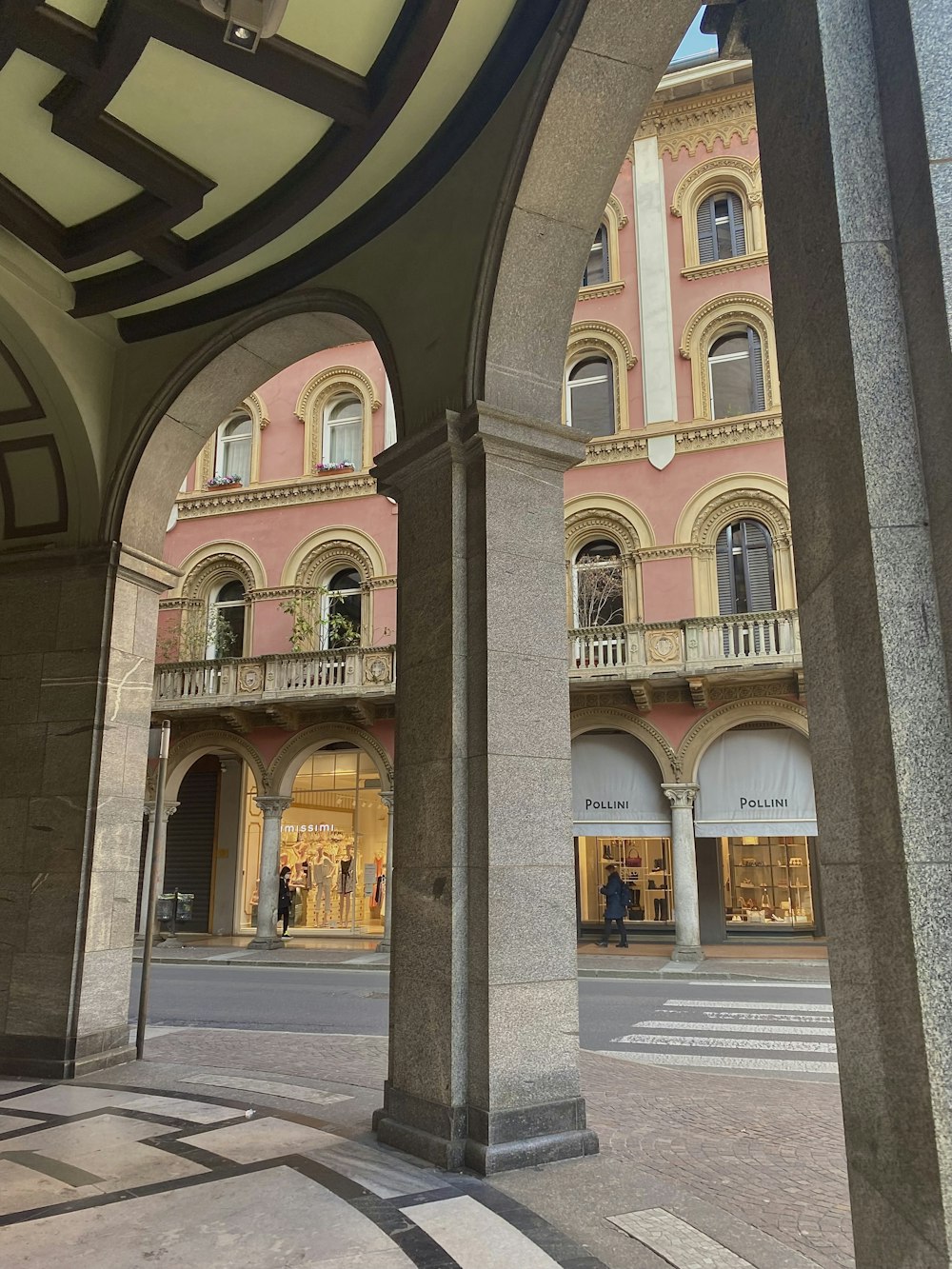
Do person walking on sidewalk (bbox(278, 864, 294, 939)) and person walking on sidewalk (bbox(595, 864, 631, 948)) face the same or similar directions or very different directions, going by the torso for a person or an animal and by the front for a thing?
very different directions

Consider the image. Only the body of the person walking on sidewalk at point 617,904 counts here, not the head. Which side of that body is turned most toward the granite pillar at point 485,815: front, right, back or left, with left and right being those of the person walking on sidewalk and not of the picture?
left

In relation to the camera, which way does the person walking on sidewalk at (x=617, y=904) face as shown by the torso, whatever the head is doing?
to the viewer's left

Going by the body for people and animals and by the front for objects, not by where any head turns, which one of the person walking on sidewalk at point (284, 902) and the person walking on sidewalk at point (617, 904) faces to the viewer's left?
the person walking on sidewalk at point (617, 904)

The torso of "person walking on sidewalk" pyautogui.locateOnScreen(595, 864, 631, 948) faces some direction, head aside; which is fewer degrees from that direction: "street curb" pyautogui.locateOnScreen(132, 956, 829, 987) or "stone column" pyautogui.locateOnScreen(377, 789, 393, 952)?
the stone column

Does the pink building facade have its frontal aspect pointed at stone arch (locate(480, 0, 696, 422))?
yes

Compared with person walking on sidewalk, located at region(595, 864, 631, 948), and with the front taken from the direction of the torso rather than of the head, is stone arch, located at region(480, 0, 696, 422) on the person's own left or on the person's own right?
on the person's own left

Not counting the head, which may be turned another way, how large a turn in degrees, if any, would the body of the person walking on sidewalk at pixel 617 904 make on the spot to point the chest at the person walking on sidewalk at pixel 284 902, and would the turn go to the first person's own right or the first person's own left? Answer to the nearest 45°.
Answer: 0° — they already face them

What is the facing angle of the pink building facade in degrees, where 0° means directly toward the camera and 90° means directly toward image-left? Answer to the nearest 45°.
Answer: approximately 0°
